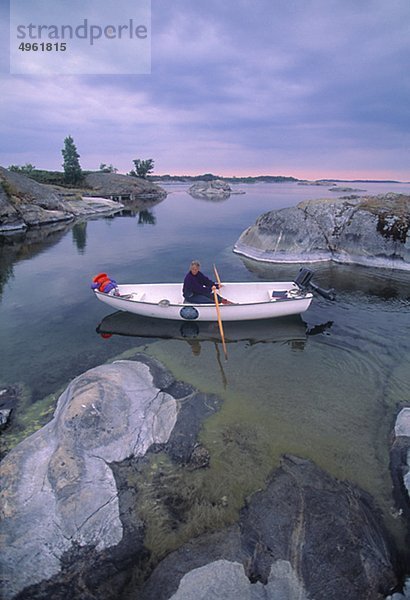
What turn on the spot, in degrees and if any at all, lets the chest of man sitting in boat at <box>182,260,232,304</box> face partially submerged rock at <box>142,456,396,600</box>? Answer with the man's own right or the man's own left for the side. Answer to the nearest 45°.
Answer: approximately 45° to the man's own right

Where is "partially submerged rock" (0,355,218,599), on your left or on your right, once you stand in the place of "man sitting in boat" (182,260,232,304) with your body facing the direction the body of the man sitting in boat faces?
on your right

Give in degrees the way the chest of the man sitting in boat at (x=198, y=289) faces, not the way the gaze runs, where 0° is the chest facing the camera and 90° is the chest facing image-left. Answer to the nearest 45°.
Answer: approximately 315°

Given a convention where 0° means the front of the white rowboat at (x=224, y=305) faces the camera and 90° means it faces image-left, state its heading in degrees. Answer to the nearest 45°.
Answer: approximately 90°

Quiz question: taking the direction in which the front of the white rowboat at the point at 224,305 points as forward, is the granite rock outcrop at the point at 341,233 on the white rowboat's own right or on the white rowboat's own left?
on the white rowboat's own right

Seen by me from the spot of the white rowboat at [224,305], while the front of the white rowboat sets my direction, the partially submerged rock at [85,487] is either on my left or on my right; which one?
on my left

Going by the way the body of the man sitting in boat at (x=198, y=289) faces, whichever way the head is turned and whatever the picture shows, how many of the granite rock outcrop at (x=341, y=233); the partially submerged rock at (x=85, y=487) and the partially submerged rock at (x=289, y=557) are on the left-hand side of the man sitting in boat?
1

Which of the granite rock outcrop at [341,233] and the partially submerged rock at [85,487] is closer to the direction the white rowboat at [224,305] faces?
the partially submerged rock
